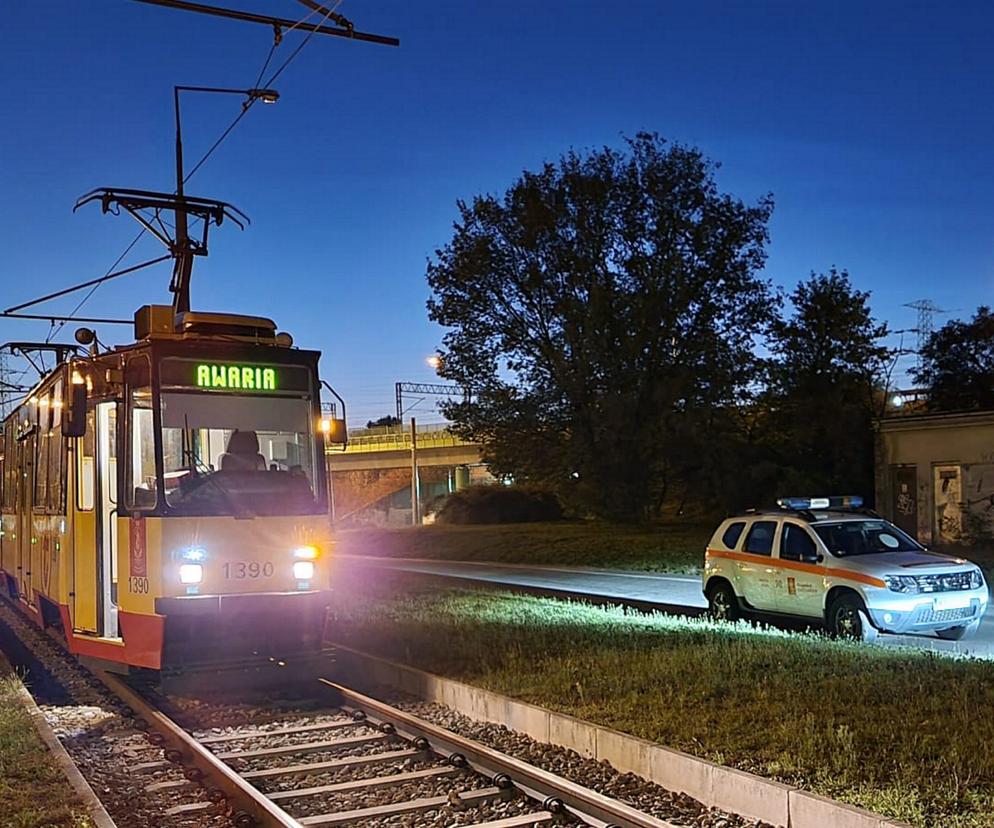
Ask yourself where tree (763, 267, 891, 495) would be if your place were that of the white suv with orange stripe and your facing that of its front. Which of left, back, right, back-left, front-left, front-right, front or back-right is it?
back-left

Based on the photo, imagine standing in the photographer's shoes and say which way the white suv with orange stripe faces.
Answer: facing the viewer and to the right of the viewer

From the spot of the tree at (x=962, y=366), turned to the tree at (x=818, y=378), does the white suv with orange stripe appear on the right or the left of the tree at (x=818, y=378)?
left

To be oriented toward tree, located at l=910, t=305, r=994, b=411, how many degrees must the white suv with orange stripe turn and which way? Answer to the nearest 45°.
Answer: approximately 135° to its left

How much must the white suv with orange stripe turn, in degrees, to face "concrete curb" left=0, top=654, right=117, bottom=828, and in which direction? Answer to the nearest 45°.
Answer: approximately 90° to its right

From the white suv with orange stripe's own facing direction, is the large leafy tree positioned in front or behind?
behind

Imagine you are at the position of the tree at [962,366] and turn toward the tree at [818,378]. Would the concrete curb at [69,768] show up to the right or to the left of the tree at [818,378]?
left

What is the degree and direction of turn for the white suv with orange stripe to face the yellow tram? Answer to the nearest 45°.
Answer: approximately 90° to its right

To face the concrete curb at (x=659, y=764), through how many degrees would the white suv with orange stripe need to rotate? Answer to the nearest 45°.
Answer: approximately 45° to its right

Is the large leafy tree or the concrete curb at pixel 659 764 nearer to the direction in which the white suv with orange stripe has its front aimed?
the concrete curb

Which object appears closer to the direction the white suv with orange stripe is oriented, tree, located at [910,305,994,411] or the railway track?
the railway track

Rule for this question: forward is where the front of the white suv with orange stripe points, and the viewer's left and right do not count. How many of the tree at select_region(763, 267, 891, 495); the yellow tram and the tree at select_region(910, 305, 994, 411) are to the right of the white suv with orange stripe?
1

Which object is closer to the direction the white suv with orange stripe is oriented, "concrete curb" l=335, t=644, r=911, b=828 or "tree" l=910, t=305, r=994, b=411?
the concrete curb
